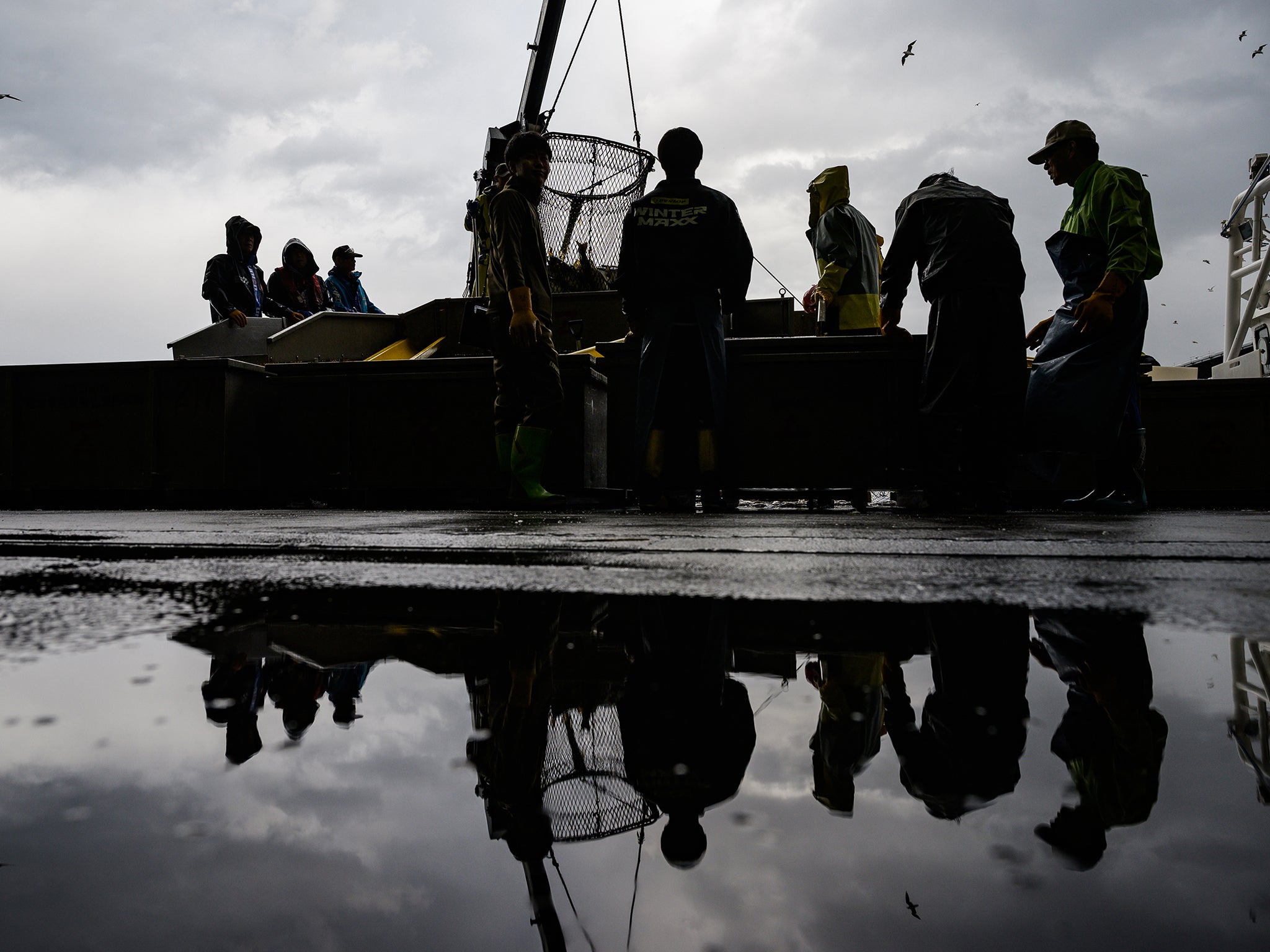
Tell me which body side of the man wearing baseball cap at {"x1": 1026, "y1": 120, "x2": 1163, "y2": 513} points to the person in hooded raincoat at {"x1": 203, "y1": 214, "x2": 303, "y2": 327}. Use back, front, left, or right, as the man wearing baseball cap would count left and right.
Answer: front

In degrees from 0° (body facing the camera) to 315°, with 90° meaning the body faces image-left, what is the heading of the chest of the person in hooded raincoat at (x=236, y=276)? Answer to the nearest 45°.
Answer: approximately 315°

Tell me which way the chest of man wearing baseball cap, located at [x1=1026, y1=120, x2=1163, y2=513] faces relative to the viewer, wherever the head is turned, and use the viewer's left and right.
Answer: facing to the left of the viewer

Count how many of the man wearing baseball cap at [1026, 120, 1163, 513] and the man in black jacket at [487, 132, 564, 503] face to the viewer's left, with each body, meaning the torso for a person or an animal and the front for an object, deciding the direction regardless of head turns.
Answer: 1

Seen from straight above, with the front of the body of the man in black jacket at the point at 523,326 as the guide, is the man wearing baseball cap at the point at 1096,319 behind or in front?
in front

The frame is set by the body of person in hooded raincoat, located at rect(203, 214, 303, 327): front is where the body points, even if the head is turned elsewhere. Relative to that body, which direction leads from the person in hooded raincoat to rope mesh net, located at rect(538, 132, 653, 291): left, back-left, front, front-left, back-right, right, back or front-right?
front-left

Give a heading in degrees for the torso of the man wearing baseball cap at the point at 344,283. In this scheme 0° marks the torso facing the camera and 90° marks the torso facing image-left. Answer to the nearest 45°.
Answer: approximately 315°

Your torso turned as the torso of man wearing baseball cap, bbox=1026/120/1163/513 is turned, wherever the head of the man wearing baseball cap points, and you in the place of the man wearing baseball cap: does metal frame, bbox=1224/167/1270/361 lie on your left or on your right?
on your right

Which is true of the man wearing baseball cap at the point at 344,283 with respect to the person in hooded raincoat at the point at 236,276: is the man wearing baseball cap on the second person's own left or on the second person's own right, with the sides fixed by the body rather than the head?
on the second person's own left

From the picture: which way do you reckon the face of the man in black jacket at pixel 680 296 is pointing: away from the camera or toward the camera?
away from the camera
